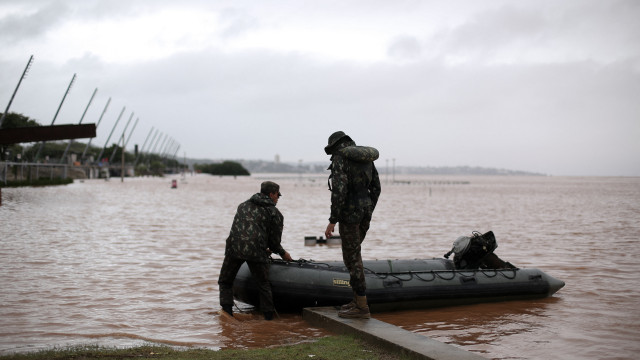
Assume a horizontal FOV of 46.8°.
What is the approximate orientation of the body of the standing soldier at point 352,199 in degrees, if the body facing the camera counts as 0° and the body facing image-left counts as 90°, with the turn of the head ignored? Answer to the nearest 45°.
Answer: approximately 135°

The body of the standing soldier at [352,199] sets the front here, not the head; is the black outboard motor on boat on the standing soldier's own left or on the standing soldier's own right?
on the standing soldier's own right

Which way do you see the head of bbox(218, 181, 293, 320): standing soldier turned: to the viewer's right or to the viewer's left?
to the viewer's right

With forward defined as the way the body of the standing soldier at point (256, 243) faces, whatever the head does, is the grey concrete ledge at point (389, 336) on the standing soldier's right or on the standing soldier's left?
on the standing soldier's right

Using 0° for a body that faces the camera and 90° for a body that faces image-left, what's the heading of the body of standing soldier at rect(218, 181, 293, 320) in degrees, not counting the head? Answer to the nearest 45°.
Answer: approximately 225°
